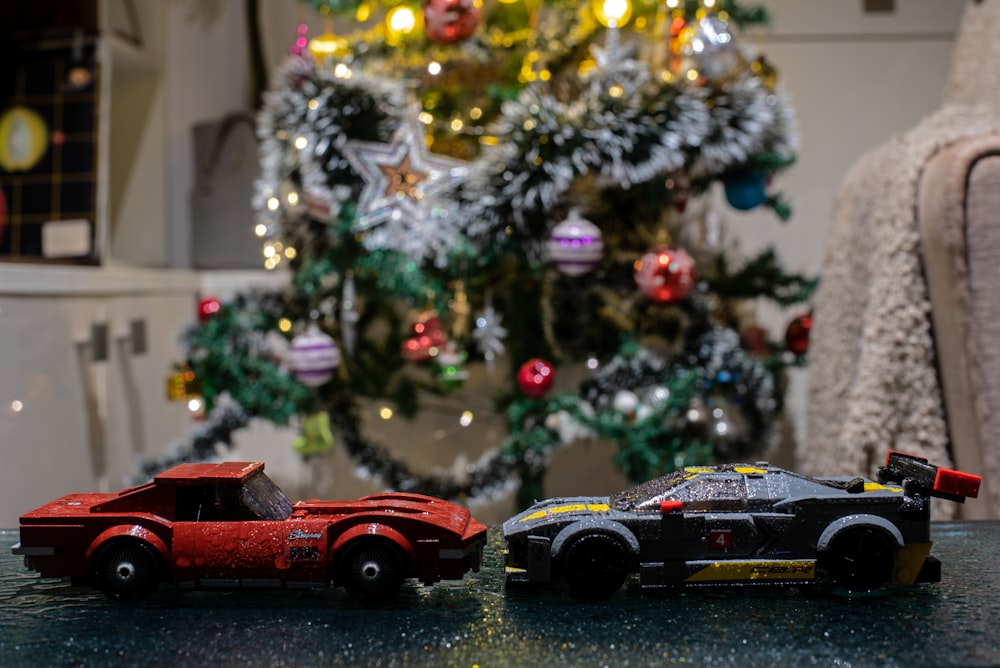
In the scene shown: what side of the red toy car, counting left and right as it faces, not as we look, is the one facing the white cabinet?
left

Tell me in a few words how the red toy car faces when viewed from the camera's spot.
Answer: facing to the right of the viewer

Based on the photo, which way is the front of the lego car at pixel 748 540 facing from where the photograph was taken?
facing to the left of the viewer

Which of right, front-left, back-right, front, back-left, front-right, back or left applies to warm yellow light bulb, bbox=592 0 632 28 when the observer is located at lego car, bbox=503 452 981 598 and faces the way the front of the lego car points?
right

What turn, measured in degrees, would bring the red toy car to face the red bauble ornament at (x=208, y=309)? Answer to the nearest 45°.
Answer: approximately 90° to its left

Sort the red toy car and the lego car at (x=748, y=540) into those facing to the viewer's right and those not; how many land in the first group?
1

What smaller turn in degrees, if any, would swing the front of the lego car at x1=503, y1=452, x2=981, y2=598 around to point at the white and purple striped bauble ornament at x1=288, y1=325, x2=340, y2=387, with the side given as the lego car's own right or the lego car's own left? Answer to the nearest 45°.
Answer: approximately 45° to the lego car's own right

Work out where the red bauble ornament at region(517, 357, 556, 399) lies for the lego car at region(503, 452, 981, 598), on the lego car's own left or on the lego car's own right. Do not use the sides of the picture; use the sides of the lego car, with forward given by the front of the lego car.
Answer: on the lego car's own right

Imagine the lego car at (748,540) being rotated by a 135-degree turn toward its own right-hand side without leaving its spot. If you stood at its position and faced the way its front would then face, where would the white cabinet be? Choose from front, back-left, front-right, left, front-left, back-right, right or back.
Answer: left

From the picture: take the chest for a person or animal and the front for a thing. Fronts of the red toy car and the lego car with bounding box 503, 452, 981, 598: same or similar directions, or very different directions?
very different directions
